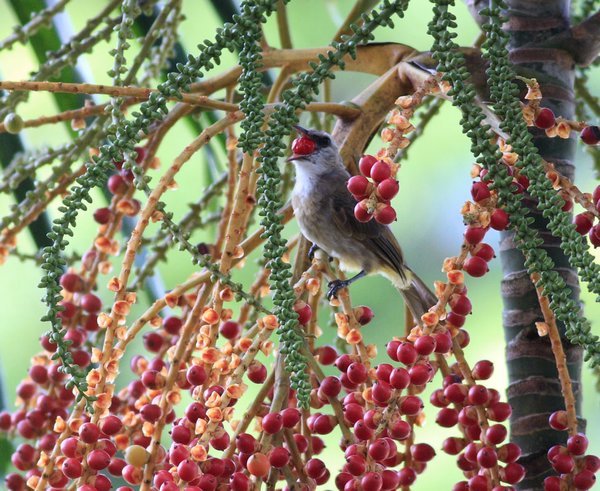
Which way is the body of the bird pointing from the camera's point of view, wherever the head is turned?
to the viewer's left
